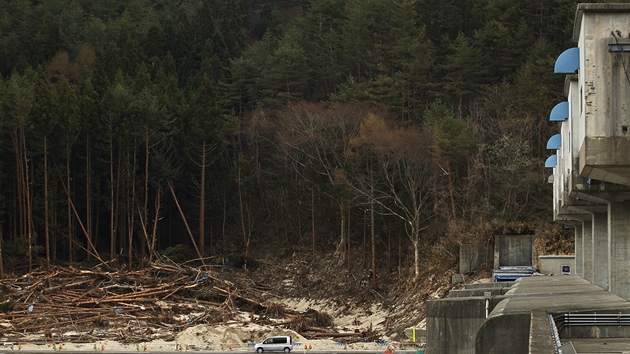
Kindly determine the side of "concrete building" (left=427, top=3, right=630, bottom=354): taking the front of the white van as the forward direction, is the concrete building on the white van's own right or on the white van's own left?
on the white van's own left

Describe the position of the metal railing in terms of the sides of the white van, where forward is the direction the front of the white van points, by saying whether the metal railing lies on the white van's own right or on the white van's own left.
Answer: on the white van's own left

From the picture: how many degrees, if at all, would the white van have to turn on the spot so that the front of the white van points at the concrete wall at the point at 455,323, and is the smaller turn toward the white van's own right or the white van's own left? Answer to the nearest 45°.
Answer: approximately 90° to the white van's own left

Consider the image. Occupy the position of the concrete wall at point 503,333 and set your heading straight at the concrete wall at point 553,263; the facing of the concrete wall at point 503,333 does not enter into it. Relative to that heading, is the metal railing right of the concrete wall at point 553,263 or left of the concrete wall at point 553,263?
right

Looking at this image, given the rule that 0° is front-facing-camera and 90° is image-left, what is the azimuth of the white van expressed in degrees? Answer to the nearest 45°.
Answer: approximately 90°

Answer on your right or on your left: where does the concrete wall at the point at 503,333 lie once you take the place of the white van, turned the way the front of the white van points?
on your left

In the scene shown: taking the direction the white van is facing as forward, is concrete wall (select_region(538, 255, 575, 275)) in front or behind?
behind
